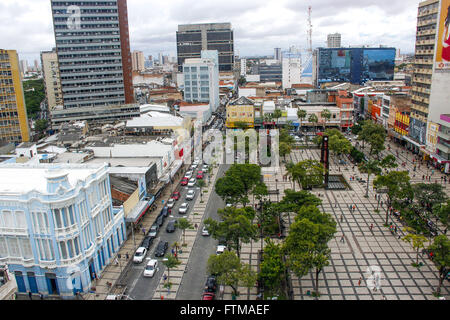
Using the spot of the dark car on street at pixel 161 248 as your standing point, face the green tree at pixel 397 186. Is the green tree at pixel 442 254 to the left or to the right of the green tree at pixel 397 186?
right

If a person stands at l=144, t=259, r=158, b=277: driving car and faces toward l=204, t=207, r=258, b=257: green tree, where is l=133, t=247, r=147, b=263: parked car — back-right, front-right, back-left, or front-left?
back-left
